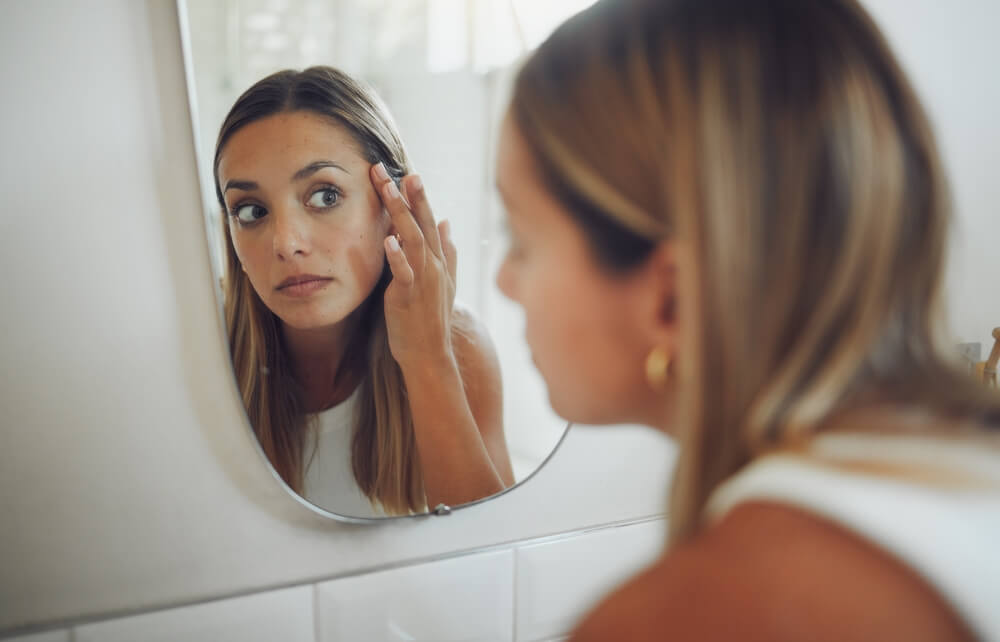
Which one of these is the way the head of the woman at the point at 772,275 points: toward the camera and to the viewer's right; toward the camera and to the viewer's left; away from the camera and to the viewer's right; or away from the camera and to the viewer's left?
away from the camera and to the viewer's left

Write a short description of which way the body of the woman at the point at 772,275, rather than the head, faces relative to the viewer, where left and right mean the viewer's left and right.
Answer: facing away from the viewer and to the left of the viewer

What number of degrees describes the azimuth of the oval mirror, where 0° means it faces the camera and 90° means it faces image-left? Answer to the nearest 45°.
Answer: approximately 315°
